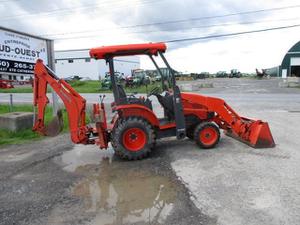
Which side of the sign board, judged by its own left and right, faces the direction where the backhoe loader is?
front

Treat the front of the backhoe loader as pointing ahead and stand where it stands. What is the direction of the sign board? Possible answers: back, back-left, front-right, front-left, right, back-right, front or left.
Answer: back-left

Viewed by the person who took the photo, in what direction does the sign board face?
facing the viewer and to the right of the viewer

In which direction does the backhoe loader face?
to the viewer's right

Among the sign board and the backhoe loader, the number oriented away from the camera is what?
0
